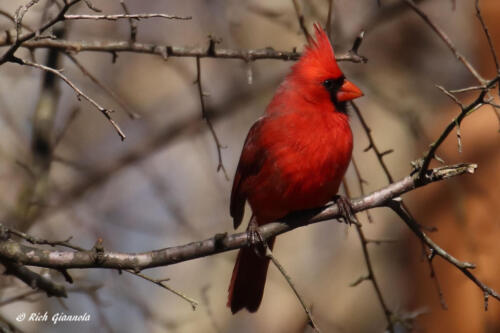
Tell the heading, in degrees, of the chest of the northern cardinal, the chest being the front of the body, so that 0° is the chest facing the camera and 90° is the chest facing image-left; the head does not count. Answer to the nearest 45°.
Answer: approximately 315°

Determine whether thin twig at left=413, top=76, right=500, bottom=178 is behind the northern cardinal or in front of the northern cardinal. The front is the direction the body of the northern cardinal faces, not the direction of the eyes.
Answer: in front
